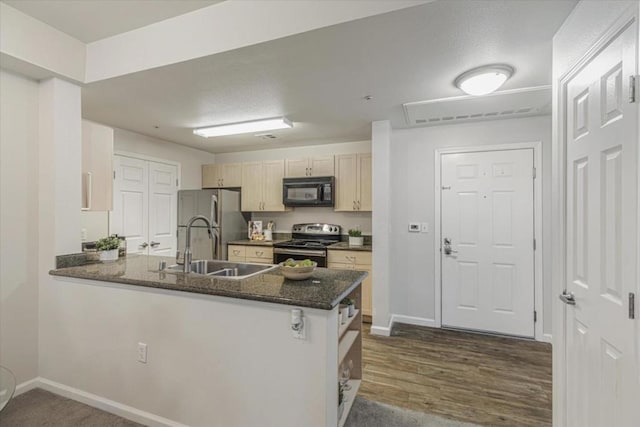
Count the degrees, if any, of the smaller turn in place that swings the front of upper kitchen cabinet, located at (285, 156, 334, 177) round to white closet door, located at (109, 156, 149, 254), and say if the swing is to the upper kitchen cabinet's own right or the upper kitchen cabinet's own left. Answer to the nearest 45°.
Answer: approximately 90° to the upper kitchen cabinet's own right

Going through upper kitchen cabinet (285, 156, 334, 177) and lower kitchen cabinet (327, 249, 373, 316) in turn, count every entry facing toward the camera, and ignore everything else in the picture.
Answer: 2

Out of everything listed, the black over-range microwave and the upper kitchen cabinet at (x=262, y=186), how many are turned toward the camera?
2

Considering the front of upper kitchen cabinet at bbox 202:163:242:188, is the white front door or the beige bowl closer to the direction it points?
the beige bowl

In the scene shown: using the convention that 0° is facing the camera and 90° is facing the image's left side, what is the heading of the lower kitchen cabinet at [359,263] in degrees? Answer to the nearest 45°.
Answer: approximately 0°

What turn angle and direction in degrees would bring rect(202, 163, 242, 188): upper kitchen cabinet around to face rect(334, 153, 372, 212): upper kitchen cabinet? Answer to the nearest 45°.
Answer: approximately 45° to its left

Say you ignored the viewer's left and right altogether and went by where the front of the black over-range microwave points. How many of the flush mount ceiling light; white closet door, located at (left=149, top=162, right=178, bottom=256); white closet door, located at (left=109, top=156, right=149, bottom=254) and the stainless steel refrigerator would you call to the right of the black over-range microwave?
3

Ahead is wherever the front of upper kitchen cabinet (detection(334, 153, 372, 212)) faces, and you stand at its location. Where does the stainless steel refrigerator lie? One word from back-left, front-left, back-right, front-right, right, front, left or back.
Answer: right

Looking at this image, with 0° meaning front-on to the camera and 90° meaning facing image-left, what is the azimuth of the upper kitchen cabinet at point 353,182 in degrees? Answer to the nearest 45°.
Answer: approximately 0°

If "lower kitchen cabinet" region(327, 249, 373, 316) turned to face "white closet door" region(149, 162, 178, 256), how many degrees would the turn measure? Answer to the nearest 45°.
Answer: approximately 90° to its right

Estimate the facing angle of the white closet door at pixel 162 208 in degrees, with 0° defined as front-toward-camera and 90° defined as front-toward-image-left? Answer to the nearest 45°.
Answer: approximately 315°

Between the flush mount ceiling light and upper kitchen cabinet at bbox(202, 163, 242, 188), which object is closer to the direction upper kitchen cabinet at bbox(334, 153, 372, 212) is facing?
the flush mount ceiling light

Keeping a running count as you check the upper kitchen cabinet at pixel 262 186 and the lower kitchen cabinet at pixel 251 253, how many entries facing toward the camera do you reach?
2

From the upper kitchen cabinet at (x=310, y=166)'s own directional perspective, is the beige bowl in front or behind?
in front
